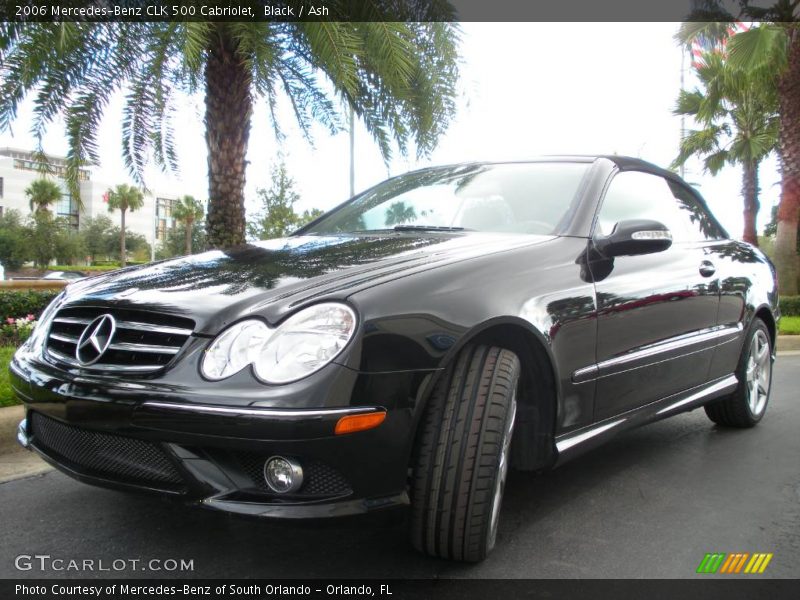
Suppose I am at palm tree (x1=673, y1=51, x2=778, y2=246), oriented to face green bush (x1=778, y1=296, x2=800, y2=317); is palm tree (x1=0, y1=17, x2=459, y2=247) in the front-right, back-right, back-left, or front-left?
front-right

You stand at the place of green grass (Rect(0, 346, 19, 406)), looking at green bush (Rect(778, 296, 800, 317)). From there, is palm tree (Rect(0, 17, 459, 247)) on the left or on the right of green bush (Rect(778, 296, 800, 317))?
left

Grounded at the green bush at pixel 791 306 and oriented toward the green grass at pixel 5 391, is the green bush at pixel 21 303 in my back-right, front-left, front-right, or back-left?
front-right

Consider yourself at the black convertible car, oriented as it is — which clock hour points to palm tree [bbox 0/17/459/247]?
The palm tree is roughly at 4 o'clock from the black convertible car.

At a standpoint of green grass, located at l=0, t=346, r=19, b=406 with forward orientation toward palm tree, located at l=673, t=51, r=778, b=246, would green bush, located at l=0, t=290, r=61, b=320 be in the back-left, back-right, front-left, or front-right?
front-left

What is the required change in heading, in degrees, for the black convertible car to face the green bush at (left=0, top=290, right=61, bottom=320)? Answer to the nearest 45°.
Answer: approximately 90° to its right

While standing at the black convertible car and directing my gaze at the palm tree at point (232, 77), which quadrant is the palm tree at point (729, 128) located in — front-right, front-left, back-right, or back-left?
front-right

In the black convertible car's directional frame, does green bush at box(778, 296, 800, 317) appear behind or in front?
behind

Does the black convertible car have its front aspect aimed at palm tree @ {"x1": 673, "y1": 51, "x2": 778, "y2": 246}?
no

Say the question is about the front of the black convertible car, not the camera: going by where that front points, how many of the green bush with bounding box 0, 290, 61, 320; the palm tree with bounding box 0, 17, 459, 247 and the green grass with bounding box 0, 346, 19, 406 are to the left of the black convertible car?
0

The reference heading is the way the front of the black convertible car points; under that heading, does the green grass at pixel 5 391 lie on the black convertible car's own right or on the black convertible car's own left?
on the black convertible car's own right

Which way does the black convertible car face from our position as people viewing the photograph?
facing the viewer and to the left of the viewer
